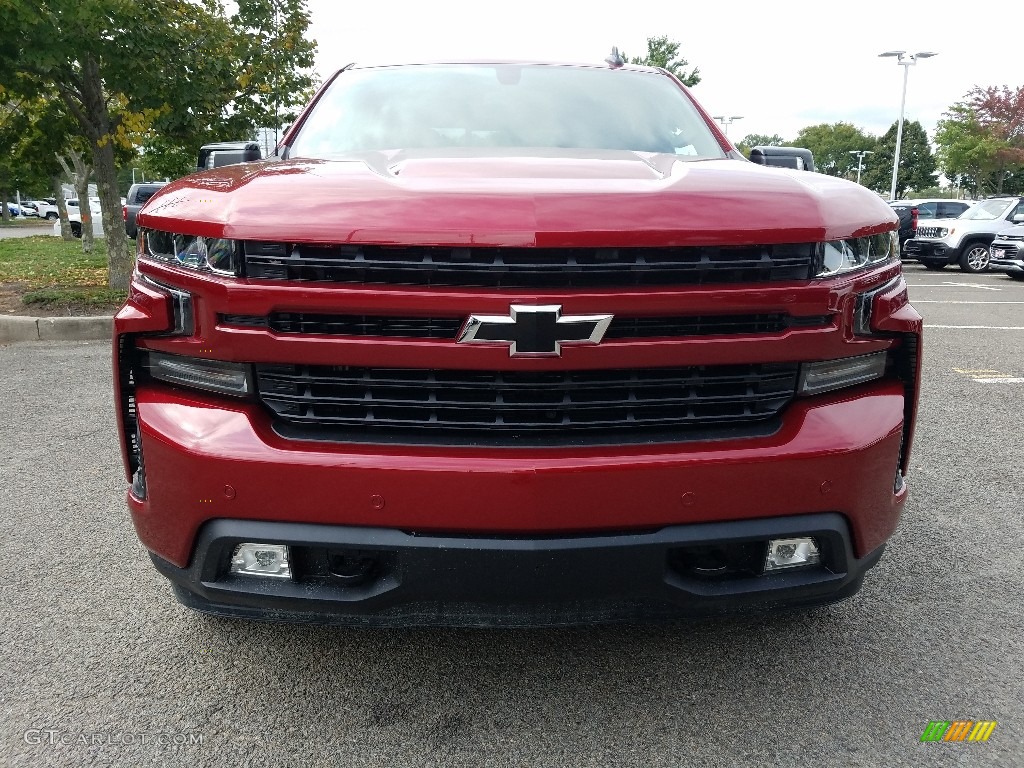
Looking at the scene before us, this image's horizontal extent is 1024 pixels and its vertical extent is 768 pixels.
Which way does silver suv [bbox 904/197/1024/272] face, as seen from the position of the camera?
facing the viewer and to the left of the viewer

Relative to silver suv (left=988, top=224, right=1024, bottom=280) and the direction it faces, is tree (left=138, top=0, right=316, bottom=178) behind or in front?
in front

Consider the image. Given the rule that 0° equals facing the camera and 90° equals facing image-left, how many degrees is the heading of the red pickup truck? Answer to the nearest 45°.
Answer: approximately 0°

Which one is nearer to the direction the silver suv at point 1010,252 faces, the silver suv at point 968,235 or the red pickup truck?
the red pickup truck

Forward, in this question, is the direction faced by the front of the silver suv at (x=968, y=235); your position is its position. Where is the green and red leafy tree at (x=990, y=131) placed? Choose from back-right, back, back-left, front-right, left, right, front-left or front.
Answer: back-right

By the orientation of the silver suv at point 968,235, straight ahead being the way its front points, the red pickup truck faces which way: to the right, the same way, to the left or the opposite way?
to the left

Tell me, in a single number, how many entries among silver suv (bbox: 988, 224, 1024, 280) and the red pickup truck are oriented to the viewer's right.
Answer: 0

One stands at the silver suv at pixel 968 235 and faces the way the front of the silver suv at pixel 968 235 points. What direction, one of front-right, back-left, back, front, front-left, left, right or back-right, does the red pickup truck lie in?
front-left

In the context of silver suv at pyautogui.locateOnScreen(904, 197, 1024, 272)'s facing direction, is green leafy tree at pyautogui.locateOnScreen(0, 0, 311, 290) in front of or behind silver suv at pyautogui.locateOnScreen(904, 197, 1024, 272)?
in front

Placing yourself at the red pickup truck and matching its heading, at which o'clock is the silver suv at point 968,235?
The silver suv is roughly at 7 o'clock from the red pickup truck.

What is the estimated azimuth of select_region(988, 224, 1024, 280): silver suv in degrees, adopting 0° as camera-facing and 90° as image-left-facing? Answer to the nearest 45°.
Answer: approximately 45°

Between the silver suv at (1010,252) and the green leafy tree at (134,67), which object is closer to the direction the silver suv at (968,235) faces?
the green leafy tree

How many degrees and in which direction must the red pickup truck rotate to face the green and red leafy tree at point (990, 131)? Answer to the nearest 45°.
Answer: approximately 135° to its left
